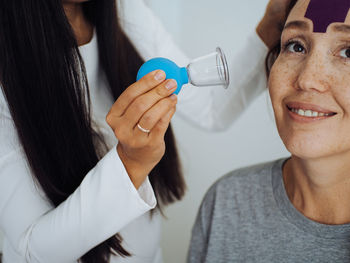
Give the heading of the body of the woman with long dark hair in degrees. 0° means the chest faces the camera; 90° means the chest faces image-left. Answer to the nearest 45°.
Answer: approximately 315°
